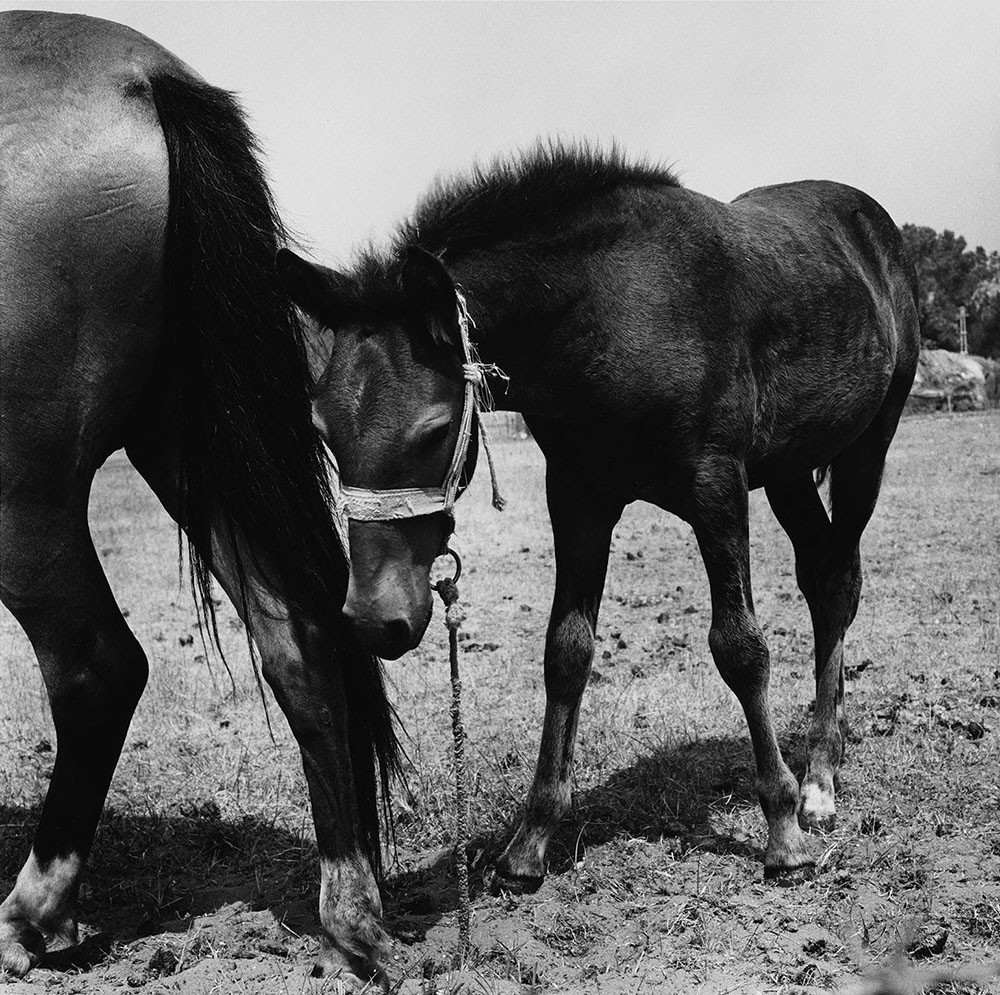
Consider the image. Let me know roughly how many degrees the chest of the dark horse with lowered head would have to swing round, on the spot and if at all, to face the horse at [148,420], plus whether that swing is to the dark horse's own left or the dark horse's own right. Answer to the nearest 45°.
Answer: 0° — it already faces it

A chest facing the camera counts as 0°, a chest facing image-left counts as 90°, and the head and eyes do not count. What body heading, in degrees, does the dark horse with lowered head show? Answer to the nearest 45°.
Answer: approximately 45°
